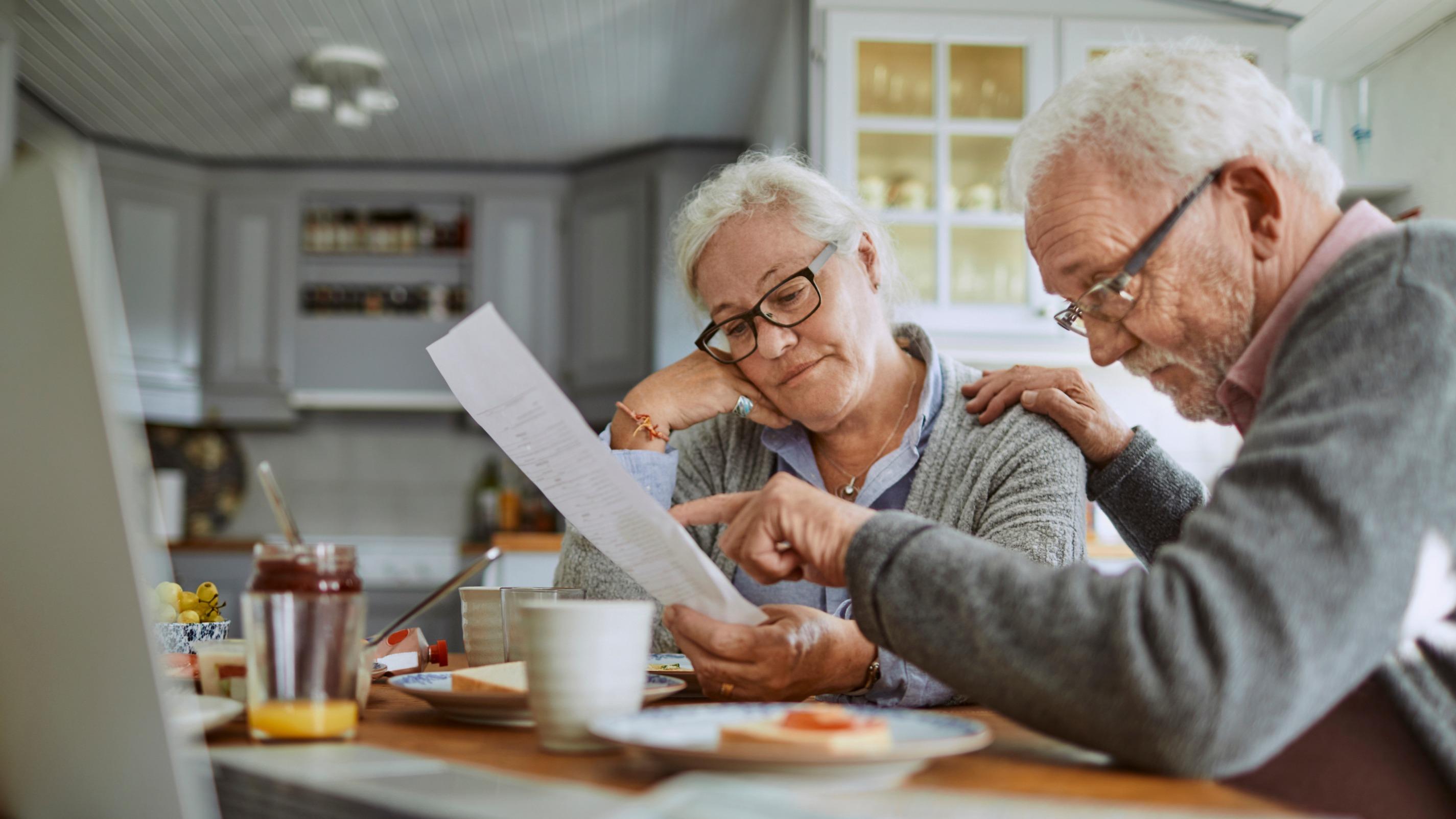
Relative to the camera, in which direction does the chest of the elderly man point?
to the viewer's left

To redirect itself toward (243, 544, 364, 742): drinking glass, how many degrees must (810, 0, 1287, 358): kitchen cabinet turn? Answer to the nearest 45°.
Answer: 0° — it already faces it

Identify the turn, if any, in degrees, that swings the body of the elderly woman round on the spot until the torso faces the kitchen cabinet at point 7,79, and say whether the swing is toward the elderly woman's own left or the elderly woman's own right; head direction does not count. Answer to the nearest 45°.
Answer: approximately 90° to the elderly woman's own right

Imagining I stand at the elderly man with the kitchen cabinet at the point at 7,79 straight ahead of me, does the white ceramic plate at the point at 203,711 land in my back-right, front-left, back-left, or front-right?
front-left

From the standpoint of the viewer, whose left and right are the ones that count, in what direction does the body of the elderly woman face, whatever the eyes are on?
facing the viewer and to the left of the viewer

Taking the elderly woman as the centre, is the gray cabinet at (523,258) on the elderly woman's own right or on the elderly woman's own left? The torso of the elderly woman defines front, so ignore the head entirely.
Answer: on the elderly woman's own right

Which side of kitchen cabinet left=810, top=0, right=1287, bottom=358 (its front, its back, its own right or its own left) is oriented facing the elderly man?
front

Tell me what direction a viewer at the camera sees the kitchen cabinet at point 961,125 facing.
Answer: facing the viewer

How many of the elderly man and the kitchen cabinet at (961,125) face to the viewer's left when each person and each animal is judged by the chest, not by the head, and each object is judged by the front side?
1

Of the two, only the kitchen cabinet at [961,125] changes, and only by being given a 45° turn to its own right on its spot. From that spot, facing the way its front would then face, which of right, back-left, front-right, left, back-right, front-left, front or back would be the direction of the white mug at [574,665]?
front-left

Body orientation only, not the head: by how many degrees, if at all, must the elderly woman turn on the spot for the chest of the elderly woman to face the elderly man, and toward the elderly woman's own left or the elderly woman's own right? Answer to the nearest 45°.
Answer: approximately 45° to the elderly woman's own left
